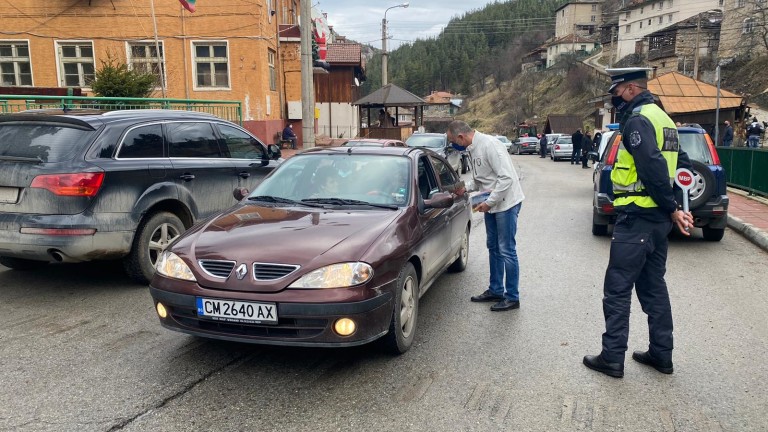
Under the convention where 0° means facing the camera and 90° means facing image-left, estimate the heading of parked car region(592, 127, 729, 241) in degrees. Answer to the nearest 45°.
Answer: approximately 180°

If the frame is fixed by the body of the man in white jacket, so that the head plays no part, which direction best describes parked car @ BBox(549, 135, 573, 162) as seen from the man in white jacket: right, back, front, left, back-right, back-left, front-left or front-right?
right

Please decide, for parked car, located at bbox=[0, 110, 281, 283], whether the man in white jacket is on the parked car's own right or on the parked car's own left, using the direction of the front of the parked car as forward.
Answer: on the parked car's own right

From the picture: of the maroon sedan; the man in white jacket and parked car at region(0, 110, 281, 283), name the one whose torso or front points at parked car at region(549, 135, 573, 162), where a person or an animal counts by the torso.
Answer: parked car at region(0, 110, 281, 283)

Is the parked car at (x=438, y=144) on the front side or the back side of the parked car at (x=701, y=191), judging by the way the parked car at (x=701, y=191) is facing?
on the front side

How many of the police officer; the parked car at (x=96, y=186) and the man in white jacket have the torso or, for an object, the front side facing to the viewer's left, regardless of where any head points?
2

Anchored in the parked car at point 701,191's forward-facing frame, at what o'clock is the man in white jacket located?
The man in white jacket is roughly at 7 o'clock from the parked car.

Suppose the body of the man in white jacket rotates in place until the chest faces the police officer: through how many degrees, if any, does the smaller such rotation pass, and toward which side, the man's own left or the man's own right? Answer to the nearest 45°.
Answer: approximately 135° to the man's own left

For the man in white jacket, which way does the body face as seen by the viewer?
to the viewer's left

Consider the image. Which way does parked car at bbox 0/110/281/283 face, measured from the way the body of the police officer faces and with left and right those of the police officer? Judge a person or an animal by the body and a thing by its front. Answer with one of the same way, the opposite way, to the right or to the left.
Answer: to the right

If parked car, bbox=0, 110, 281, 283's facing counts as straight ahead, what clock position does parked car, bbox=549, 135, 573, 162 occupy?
parked car, bbox=549, 135, 573, 162 is roughly at 12 o'clock from parked car, bbox=0, 110, 281, 283.

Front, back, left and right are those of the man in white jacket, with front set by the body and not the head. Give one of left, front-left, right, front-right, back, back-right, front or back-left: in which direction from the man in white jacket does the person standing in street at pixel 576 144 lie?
right

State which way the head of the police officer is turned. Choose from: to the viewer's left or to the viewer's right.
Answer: to the viewer's left

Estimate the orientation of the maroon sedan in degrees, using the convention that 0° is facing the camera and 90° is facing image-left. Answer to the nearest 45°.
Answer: approximately 45°

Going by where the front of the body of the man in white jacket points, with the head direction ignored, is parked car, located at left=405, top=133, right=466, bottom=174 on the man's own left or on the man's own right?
on the man's own right

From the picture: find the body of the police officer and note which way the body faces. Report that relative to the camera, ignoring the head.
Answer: to the viewer's left
